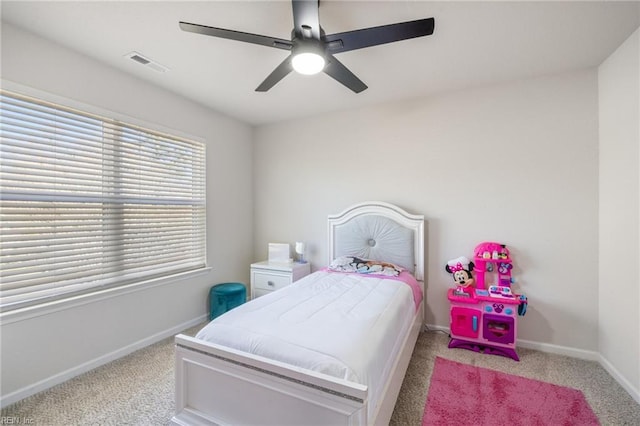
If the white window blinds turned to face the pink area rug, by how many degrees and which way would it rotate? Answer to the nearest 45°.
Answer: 0° — it already faces it

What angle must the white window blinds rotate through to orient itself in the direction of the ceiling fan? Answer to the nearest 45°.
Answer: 0° — it already faces it

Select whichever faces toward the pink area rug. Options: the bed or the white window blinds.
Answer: the white window blinds

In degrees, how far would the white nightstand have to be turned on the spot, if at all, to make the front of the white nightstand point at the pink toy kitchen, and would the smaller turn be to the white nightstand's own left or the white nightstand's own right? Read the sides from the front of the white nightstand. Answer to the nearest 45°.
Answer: approximately 90° to the white nightstand's own left

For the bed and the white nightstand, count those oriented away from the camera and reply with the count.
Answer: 0

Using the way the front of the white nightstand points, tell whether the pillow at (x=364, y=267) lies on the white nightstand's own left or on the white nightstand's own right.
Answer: on the white nightstand's own left

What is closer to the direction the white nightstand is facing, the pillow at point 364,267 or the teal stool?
the teal stool

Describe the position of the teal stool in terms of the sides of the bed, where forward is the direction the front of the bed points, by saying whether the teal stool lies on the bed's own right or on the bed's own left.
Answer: on the bed's own right

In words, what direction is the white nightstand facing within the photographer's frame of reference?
facing the viewer and to the left of the viewer

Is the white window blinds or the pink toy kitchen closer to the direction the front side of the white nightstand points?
the white window blinds

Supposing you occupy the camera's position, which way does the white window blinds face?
facing the viewer and to the right of the viewer
